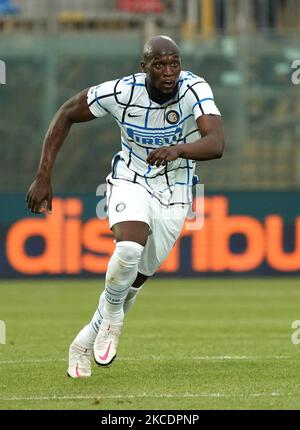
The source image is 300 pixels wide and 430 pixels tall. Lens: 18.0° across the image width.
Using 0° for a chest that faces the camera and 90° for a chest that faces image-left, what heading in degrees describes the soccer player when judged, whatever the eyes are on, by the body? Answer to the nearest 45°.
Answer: approximately 0°

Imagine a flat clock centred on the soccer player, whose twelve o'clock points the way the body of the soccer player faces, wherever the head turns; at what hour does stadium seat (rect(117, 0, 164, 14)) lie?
The stadium seat is roughly at 6 o'clock from the soccer player.

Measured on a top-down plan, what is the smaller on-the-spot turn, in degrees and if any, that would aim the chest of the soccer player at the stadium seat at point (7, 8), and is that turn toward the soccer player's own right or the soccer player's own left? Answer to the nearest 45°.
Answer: approximately 180°
